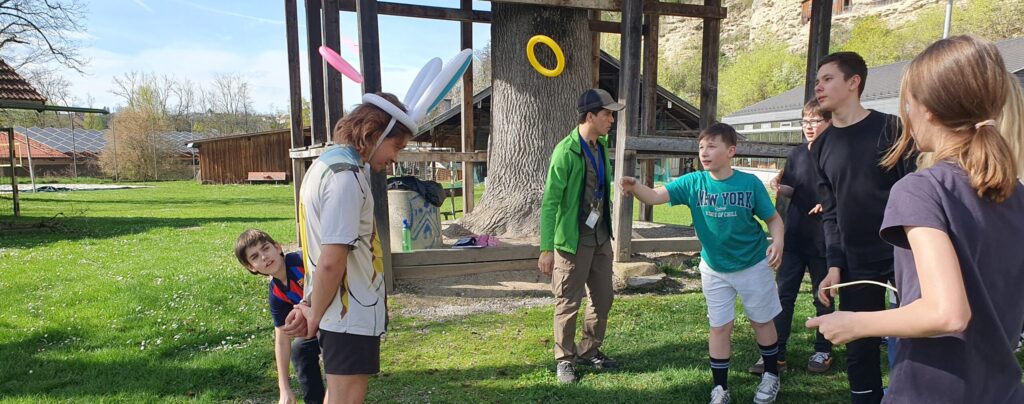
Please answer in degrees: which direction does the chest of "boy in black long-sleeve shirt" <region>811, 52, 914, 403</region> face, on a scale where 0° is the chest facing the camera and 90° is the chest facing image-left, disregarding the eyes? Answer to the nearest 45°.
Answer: approximately 45°

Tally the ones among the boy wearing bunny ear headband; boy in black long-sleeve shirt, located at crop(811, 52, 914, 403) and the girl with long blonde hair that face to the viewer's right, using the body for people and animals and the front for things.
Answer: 1

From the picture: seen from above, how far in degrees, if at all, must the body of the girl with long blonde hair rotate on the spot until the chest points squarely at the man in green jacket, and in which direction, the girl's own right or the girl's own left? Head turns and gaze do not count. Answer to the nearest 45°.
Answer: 0° — they already face them

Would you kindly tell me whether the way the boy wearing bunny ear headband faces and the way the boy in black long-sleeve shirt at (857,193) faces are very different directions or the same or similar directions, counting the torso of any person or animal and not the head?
very different directions

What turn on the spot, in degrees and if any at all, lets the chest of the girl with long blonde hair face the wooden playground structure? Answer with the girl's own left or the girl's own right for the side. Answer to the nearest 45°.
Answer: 0° — they already face it

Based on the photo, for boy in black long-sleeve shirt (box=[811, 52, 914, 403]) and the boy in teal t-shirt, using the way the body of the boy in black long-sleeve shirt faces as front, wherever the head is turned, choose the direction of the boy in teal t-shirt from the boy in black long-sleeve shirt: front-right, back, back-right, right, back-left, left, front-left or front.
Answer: front-right

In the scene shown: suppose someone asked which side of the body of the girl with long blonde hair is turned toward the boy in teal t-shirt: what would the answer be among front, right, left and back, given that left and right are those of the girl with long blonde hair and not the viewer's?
front

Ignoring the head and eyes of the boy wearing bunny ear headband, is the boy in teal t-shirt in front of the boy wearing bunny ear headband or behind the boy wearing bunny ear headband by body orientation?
in front

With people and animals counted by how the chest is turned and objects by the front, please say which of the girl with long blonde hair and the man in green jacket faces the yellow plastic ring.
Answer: the girl with long blonde hair

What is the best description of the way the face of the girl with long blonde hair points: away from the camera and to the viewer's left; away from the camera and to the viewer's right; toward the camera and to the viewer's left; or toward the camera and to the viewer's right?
away from the camera and to the viewer's left

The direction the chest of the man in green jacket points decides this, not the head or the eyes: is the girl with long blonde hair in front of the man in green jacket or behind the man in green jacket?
in front

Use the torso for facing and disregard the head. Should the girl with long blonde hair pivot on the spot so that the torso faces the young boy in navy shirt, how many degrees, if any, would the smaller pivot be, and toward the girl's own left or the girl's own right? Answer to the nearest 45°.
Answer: approximately 45° to the girl's own left

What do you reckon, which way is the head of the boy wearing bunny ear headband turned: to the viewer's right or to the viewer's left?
to the viewer's right

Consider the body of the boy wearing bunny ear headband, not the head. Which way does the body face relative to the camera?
to the viewer's right

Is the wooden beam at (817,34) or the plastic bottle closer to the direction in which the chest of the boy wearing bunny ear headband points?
the wooden beam
